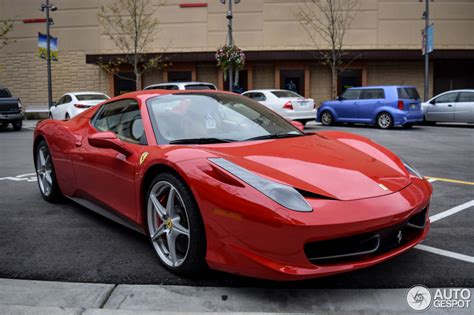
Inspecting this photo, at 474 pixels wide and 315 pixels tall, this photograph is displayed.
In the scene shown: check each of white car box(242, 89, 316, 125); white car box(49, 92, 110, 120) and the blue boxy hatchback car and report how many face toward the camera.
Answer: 0

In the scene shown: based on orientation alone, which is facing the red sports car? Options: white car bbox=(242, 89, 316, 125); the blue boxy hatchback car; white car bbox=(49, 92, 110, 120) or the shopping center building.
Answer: the shopping center building

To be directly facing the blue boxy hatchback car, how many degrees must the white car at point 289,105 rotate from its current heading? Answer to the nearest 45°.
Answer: approximately 135° to its right

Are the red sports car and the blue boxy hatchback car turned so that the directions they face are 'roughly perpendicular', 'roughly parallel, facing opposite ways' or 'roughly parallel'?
roughly parallel, facing opposite ways

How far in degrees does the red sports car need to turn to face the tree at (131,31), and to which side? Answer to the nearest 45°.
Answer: approximately 135° to its left

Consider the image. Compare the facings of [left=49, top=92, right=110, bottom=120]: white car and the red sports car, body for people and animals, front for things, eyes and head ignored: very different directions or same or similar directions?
very different directions

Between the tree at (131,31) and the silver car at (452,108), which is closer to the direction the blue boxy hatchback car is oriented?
the tree

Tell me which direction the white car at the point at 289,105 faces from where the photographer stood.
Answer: facing away from the viewer and to the left of the viewer

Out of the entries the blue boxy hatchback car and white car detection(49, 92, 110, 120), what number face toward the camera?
0

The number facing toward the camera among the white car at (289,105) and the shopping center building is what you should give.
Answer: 1

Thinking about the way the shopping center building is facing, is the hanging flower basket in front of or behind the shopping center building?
in front

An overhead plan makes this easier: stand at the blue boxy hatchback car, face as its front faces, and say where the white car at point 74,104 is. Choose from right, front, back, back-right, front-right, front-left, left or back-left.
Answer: front-left

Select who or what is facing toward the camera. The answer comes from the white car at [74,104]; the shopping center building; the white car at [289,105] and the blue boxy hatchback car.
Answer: the shopping center building

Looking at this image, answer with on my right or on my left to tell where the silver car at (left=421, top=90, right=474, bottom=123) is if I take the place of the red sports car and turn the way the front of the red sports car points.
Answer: on my left

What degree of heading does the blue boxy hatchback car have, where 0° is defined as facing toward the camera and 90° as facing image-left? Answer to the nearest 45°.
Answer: approximately 135°

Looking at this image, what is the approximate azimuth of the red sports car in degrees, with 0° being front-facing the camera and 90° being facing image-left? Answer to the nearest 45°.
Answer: approximately 315°

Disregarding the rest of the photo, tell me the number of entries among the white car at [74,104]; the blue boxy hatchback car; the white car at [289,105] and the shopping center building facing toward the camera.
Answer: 1
